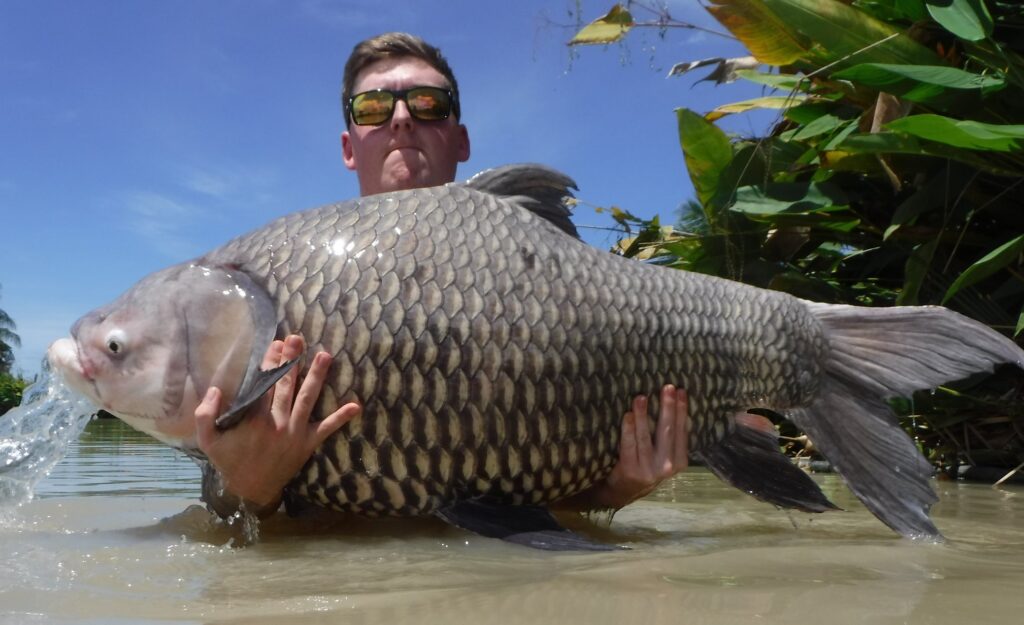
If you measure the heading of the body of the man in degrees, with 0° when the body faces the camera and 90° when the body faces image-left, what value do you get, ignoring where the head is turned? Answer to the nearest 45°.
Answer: approximately 0°

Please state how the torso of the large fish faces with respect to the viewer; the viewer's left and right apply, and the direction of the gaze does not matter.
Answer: facing to the left of the viewer
